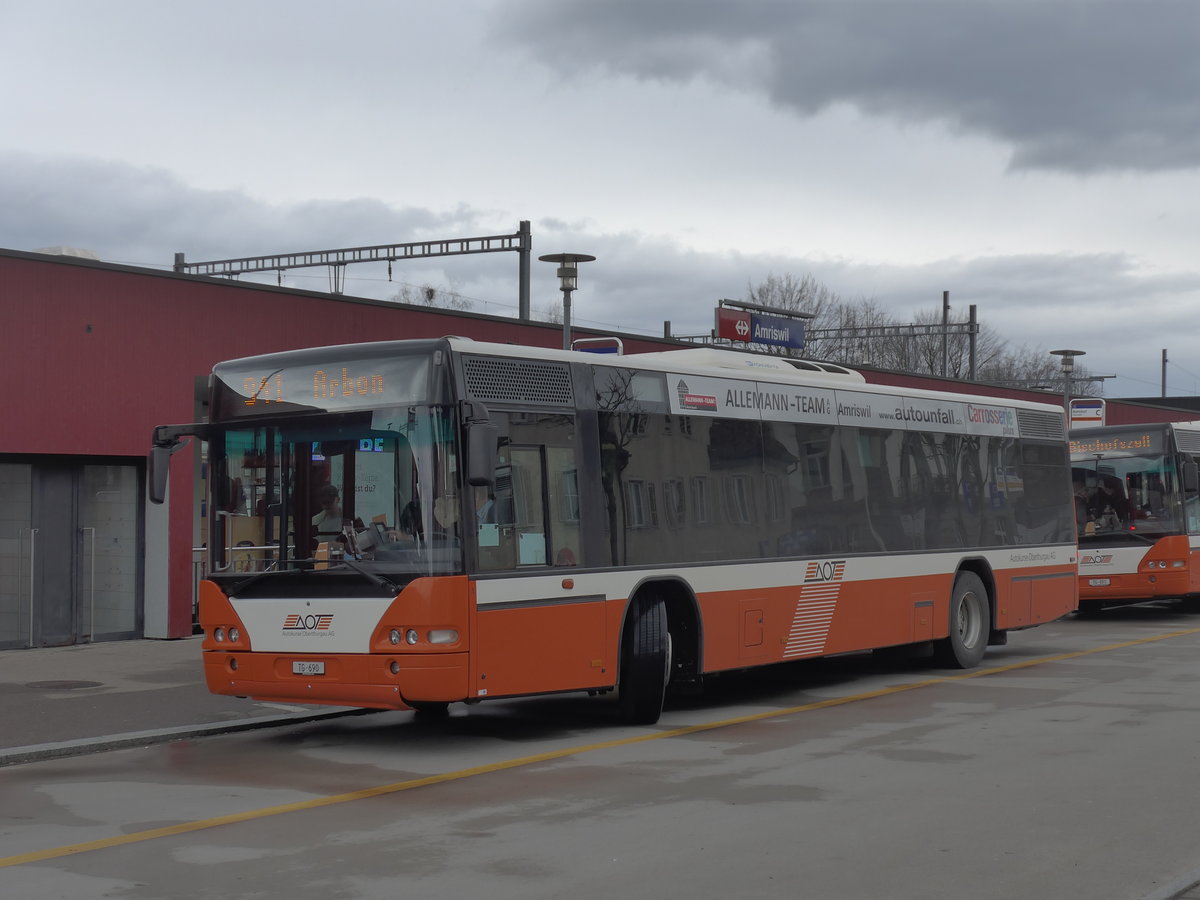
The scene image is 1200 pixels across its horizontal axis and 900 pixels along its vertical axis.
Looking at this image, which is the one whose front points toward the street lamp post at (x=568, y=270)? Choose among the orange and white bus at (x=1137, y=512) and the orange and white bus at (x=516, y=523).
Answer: the orange and white bus at (x=1137, y=512)

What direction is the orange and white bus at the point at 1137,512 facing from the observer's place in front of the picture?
facing the viewer and to the left of the viewer

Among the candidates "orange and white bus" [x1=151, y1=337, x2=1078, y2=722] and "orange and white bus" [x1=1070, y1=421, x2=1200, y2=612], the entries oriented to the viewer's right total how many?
0

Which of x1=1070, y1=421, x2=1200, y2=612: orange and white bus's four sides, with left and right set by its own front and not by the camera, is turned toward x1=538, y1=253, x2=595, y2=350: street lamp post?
front

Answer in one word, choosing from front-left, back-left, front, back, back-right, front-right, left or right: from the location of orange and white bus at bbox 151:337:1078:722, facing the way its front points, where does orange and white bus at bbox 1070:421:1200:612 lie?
back

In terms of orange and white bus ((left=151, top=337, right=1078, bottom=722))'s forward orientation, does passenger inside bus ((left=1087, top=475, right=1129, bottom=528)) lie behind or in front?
behind
